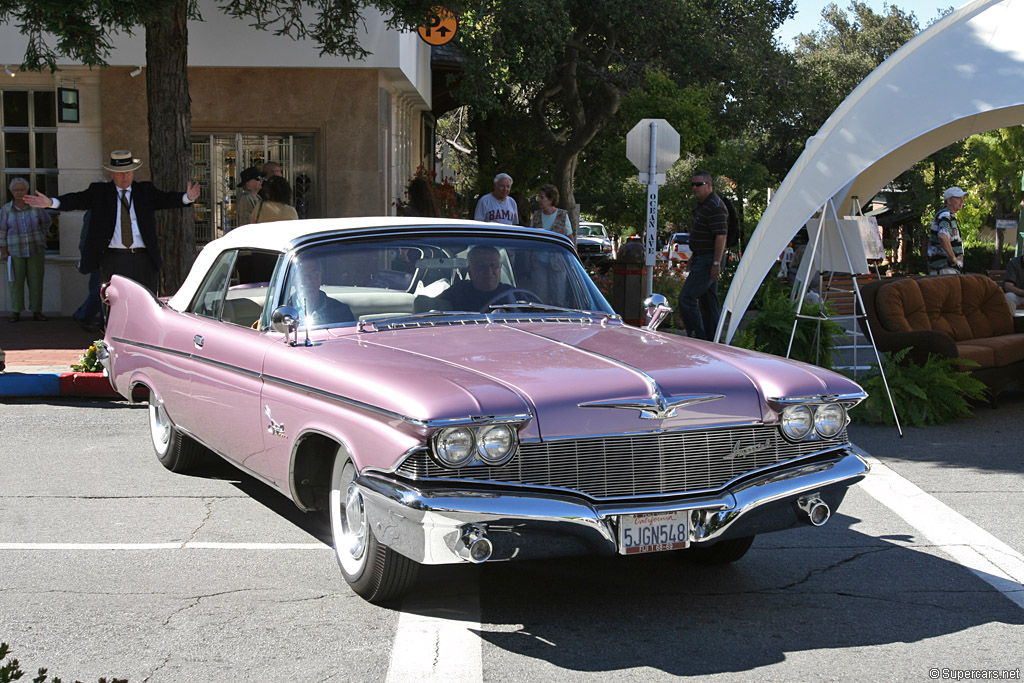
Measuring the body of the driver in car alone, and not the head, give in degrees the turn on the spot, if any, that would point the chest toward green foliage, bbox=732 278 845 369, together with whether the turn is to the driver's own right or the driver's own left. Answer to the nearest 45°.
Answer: approximately 90° to the driver's own left

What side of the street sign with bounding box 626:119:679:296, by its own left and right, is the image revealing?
back

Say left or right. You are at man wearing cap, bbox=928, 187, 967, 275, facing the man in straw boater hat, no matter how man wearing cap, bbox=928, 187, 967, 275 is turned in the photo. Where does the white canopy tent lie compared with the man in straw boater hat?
left

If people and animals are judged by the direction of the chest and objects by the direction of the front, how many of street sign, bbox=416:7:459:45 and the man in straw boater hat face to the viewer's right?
0

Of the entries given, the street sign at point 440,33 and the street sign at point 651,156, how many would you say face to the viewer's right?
0

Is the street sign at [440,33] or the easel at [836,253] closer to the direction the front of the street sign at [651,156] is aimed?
the street sign

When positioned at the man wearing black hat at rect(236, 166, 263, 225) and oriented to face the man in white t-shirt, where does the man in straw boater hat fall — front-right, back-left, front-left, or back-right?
back-right

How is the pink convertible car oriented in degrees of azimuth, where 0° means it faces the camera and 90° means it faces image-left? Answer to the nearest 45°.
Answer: approximately 315°
